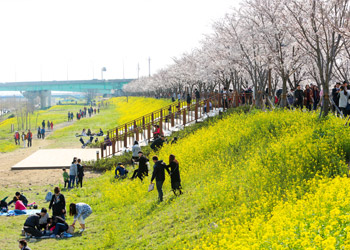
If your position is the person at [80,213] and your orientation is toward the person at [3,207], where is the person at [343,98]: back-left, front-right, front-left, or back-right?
back-right

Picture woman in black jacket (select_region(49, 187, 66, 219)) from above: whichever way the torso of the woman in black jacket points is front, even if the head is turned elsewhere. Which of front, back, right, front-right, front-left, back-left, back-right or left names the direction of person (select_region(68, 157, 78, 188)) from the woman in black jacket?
back

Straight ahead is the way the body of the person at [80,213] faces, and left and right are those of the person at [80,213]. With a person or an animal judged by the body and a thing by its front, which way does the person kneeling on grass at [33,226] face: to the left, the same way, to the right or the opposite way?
the opposite way

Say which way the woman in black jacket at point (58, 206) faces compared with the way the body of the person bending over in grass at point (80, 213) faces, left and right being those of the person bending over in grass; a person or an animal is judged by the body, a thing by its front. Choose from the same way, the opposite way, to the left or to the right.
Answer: to the left

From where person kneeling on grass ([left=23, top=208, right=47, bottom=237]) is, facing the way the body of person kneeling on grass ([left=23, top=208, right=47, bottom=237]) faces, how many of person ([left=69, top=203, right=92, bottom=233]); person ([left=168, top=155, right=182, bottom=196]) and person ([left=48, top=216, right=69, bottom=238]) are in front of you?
3

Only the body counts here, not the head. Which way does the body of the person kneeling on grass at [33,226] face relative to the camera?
to the viewer's right

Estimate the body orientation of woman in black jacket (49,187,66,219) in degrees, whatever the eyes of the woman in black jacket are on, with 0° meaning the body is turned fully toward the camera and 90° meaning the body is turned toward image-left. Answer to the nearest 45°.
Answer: approximately 0°

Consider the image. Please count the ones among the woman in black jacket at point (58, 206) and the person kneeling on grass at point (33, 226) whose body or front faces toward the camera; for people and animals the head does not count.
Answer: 1

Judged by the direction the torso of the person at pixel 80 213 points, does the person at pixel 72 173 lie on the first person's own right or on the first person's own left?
on the first person's own right

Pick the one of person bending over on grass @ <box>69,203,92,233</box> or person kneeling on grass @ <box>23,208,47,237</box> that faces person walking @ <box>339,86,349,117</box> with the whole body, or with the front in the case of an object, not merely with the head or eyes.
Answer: person kneeling on grass @ <box>23,208,47,237</box>

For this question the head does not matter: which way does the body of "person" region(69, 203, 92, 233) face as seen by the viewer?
to the viewer's left
